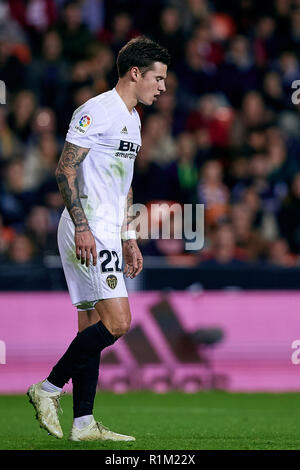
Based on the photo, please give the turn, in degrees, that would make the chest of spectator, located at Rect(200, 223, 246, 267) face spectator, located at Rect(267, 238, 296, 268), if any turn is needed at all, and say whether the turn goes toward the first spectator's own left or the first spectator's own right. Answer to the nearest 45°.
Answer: approximately 135° to the first spectator's own left

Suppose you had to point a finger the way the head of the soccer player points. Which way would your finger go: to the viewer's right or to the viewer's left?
to the viewer's right

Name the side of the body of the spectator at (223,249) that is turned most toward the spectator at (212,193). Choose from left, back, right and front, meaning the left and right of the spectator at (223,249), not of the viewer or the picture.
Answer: back

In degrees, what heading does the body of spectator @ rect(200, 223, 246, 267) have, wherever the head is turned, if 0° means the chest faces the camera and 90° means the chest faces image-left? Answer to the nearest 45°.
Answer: approximately 0°

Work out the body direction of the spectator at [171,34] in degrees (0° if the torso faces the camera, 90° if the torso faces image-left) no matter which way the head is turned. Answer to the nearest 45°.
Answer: approximately 0°

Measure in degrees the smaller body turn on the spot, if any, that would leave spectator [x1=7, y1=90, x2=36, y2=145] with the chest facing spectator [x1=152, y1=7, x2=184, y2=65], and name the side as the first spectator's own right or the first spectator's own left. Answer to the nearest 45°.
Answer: approximately 135° to the first spectator's own left

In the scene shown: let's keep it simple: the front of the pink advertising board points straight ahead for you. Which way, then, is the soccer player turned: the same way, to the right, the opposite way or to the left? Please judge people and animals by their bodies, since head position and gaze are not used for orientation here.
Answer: to the left

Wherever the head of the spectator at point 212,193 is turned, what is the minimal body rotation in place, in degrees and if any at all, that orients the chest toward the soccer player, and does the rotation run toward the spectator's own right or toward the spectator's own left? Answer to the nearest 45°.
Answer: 0° — they already face them

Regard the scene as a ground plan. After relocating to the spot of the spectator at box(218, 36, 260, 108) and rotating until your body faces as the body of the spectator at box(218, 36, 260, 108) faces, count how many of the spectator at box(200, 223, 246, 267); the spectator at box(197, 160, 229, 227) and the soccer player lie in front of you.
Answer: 3

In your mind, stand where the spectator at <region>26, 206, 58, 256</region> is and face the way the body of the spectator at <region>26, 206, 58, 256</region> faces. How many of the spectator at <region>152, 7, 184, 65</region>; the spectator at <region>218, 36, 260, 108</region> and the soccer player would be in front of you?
1

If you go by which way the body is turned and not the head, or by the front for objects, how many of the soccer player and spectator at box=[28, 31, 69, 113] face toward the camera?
1
